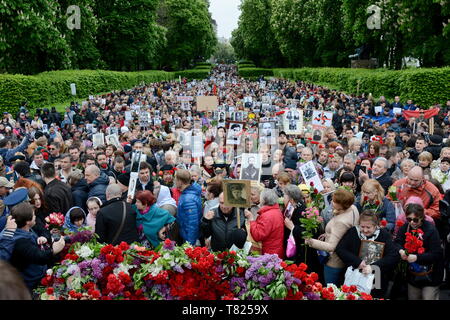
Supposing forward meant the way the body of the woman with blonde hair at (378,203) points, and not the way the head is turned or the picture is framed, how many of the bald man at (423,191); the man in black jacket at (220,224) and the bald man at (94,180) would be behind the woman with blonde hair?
1

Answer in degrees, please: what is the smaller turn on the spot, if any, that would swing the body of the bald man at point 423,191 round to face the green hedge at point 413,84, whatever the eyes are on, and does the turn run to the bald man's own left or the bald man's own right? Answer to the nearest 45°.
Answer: approximately 135° to the bald man's own right

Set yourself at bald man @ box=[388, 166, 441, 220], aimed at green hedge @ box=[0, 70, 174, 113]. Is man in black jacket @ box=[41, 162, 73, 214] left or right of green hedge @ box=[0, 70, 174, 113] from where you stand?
left
